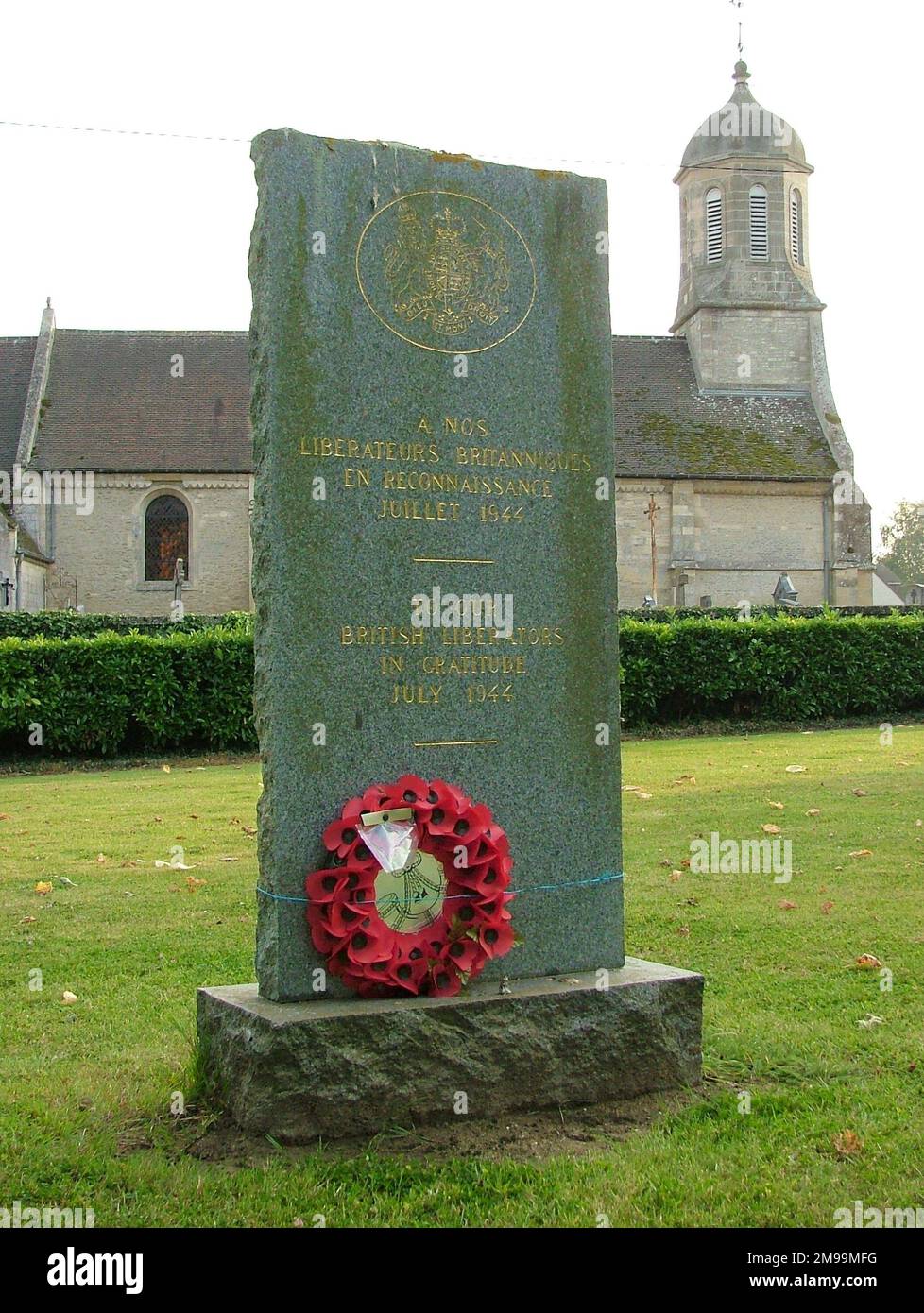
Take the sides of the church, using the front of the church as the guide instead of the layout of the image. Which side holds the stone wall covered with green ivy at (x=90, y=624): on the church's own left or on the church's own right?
on the church's own right

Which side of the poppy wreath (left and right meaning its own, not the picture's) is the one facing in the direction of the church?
back

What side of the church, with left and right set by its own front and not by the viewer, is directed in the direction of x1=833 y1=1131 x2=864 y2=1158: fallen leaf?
right

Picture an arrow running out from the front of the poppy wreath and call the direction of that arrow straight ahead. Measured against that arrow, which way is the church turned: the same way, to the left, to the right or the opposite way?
to the left

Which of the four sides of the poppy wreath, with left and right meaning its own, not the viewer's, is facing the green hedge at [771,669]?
back

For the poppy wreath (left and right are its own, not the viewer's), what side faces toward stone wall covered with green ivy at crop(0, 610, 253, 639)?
back

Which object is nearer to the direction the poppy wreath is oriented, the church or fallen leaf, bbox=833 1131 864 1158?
the fallen leaf

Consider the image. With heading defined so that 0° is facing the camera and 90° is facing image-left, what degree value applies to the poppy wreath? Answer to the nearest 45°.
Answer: approximately 0°

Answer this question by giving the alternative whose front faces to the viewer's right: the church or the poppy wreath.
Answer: the church

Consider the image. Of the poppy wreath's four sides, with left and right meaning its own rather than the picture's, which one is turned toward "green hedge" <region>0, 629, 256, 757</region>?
back
